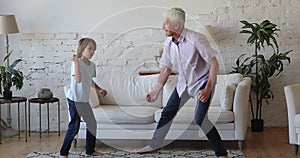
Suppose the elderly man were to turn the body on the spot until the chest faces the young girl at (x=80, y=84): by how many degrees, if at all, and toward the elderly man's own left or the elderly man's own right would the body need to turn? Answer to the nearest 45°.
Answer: approximately 45° to the elderly man's own right

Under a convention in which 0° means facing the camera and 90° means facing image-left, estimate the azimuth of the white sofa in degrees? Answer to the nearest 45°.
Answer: approximately 0°

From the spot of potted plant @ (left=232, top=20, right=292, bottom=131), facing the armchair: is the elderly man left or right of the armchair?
right

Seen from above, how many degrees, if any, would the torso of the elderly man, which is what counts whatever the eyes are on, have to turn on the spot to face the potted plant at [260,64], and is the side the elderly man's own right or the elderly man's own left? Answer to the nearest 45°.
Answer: approximately 180°

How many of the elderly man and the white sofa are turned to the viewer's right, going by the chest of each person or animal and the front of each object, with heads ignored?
0

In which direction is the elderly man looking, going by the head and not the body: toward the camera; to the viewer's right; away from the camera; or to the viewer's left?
to the viewer's left

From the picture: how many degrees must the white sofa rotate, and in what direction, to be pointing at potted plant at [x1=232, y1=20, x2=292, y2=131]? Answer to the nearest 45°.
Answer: approximately 135° to its left

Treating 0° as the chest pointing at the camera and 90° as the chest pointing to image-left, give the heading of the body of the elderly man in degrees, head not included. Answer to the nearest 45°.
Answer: approximately 45°
